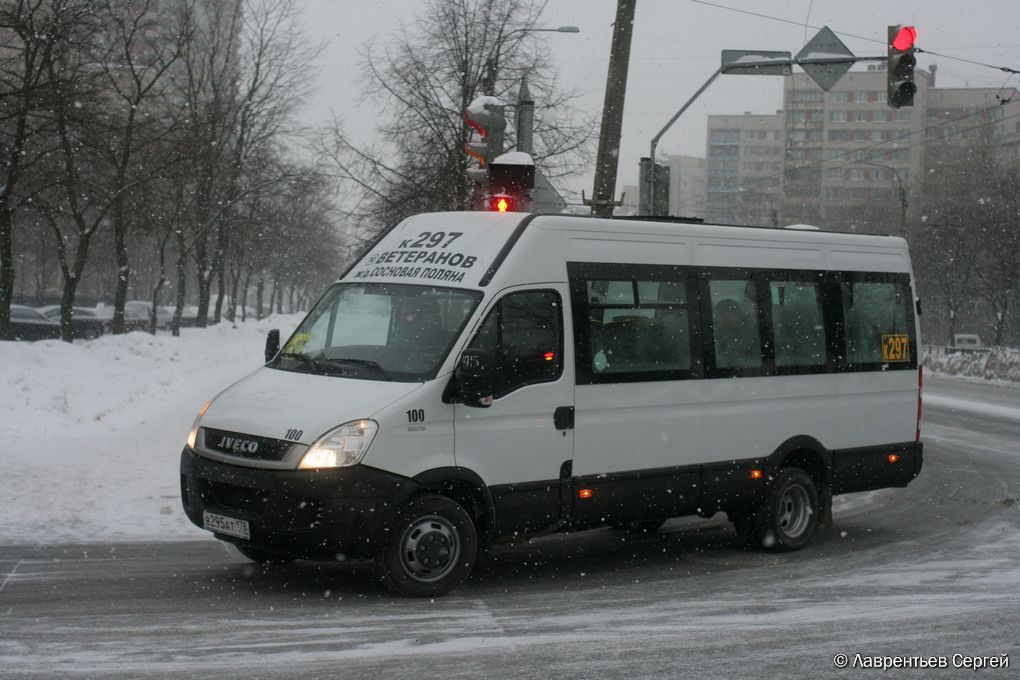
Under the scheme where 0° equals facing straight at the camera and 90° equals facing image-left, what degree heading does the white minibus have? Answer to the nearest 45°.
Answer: approximately 45°

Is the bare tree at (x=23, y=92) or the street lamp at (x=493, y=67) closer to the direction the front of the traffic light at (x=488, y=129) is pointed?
the bare tree

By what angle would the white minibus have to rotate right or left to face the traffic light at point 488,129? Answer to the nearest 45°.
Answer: approximately 135° to its right

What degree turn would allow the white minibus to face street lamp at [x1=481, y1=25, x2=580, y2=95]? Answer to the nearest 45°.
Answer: approximately 135° to its right

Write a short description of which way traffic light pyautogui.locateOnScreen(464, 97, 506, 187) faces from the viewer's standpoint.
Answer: facing to the left of the viewer

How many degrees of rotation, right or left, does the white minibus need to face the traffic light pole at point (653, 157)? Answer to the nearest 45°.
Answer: approximately 135° to its right

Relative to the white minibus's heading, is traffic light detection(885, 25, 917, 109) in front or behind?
behind
